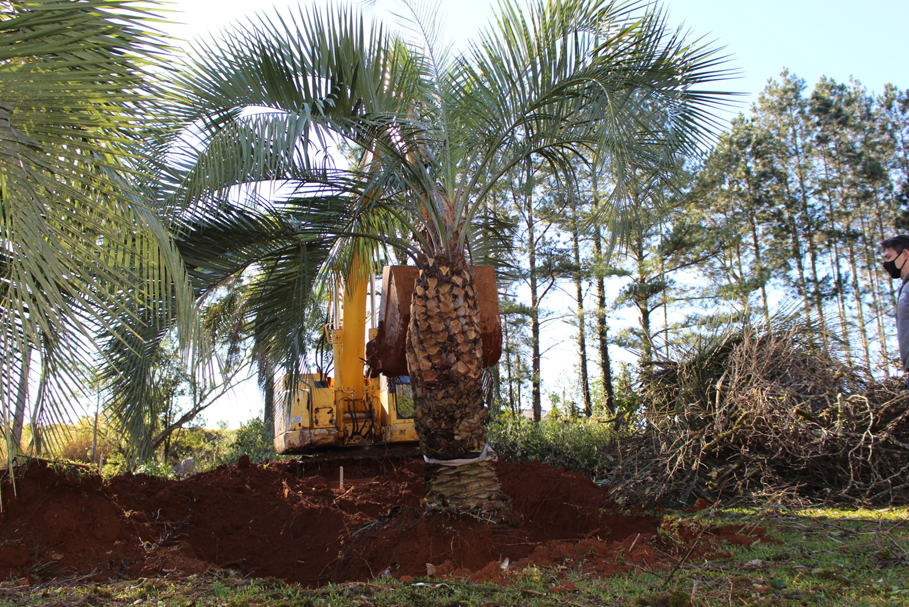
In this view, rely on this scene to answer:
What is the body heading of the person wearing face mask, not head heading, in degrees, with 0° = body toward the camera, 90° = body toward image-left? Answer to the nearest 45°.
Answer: approximately 90°

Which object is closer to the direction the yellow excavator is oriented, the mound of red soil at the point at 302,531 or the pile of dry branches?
the mound of red soil

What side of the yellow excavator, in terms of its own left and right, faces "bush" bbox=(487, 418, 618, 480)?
left

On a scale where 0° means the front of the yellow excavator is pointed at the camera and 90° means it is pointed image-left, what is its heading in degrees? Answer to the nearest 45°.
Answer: approximately 0°

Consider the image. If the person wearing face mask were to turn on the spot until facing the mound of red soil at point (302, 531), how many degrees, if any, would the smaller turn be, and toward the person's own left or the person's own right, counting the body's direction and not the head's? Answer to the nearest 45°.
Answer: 0° — they already face it

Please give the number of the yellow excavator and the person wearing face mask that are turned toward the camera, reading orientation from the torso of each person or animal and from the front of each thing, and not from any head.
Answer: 1

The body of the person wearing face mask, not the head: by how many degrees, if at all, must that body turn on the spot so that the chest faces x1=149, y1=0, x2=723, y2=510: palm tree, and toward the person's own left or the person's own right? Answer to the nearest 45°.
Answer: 0° — they already face it

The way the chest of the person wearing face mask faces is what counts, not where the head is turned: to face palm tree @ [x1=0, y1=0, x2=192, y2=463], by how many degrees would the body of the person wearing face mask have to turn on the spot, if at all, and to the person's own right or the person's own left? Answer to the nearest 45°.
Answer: approximately 45° to the person's own left

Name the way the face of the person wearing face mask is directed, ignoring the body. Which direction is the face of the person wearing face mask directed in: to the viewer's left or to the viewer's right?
to the viewer's left

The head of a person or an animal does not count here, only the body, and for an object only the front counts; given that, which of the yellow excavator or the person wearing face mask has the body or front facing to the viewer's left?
the person wearing face mask
